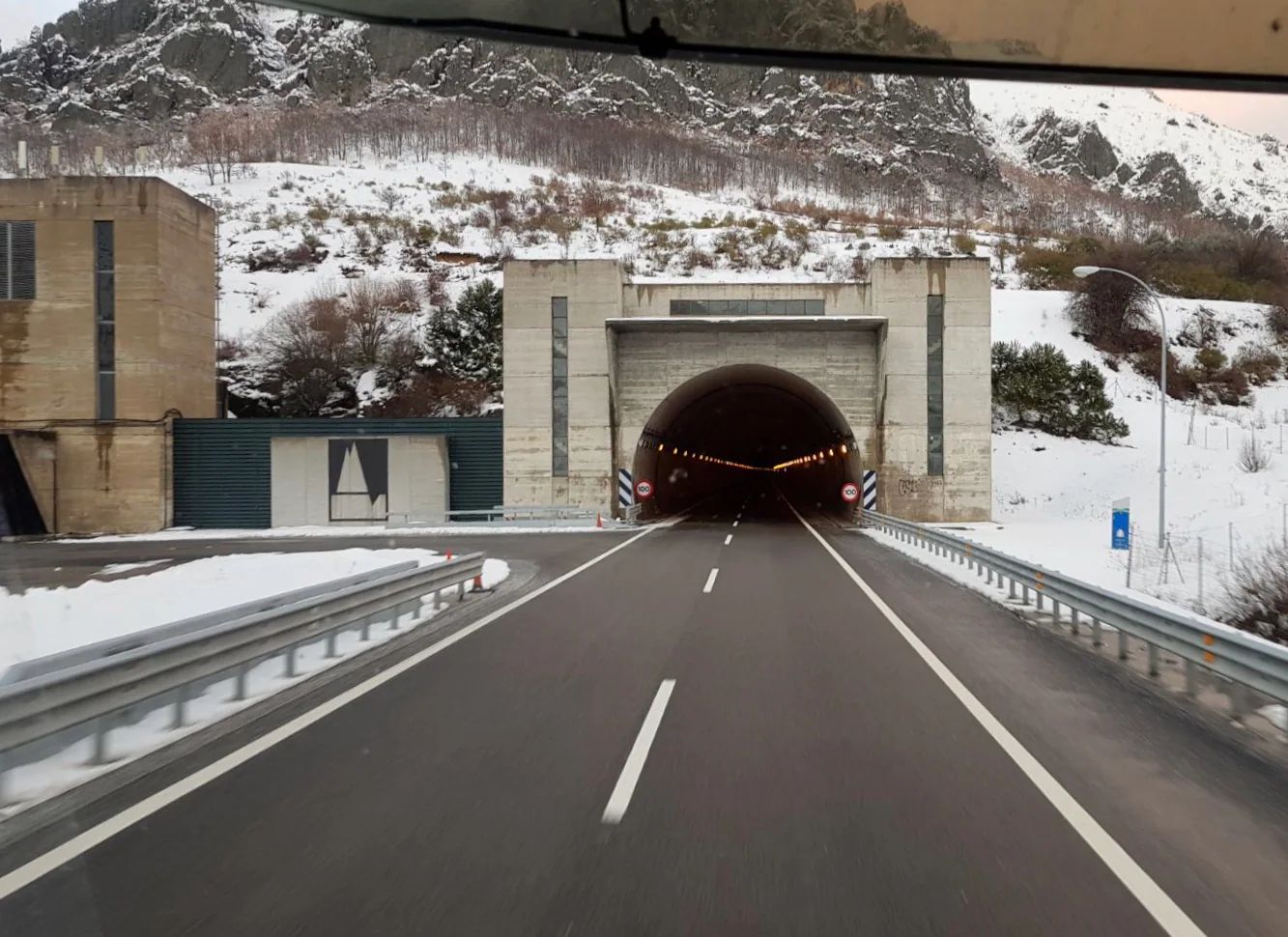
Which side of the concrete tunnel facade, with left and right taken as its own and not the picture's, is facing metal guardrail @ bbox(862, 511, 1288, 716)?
front

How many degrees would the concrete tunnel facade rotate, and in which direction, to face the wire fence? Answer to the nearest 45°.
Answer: approximately 45° to its left

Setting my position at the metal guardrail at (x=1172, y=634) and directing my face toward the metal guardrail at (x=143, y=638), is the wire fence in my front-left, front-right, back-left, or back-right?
back-right

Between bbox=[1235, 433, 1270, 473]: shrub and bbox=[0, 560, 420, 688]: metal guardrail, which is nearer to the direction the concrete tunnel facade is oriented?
the metal guardrail

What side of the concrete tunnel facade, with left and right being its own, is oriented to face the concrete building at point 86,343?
right

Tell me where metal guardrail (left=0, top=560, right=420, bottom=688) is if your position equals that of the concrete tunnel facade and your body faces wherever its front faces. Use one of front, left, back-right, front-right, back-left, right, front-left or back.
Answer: front

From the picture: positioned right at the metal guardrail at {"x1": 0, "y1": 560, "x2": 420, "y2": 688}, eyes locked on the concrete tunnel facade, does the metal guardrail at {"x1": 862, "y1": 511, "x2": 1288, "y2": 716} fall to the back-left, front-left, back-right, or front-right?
front-right

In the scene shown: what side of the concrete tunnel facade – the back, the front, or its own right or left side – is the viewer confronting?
front

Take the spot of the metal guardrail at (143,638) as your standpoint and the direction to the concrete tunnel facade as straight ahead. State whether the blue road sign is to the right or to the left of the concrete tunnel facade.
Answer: right

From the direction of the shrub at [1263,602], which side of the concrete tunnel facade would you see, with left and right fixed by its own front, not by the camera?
front

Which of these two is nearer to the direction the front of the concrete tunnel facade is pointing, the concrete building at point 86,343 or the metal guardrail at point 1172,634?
the metal guardrail

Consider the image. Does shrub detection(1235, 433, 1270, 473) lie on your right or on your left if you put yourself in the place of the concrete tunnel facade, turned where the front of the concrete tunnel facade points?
on your left

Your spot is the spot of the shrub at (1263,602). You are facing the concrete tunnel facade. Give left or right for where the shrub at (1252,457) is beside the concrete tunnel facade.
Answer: right

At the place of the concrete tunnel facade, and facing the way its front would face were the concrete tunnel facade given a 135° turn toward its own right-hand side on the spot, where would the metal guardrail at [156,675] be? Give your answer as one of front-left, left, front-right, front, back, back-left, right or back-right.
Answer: back-left
